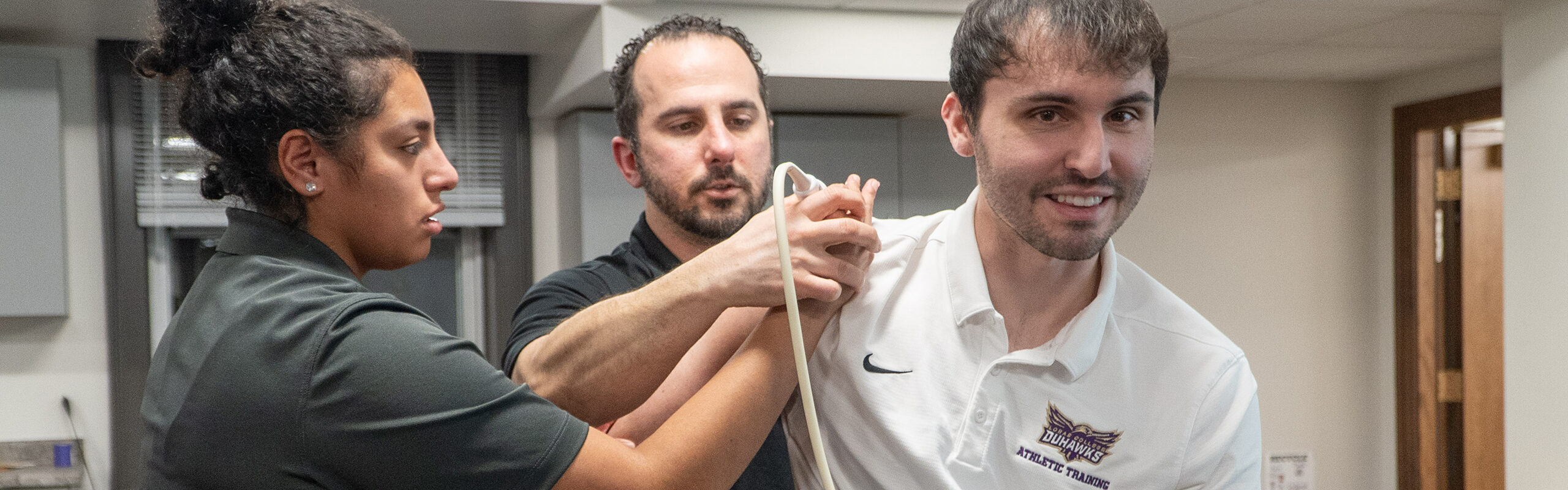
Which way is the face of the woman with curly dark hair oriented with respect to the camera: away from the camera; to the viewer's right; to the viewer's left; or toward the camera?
to the viewer's right

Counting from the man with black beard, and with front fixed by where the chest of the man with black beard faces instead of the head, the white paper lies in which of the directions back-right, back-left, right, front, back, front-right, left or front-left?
left

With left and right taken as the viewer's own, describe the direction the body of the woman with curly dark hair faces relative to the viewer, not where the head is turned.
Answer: facing to the right of the viewer

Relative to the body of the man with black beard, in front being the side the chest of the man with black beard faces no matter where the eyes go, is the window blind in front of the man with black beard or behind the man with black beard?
behind

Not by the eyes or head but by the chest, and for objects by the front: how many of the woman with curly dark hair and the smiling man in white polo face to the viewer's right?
1

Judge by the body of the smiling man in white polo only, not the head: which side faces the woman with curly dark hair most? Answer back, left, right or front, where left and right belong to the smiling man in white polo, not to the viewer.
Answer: right

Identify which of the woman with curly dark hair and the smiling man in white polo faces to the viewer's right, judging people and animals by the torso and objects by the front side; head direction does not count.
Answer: the woman with curly dark hair

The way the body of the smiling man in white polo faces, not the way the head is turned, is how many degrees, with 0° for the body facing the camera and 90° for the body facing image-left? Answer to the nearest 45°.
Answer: approximately 0°
